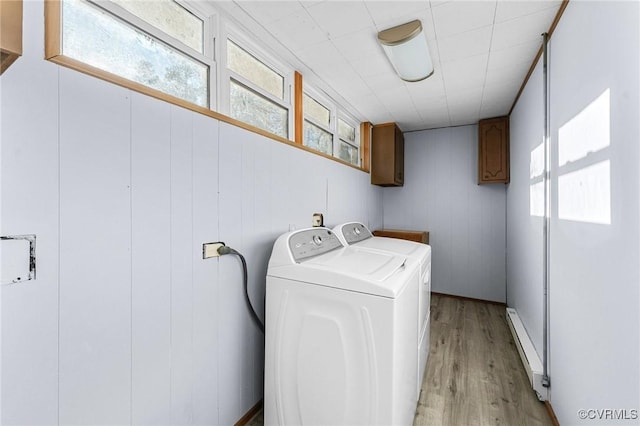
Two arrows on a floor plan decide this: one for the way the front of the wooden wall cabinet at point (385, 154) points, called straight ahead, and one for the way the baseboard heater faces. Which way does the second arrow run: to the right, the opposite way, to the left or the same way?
the opposite way

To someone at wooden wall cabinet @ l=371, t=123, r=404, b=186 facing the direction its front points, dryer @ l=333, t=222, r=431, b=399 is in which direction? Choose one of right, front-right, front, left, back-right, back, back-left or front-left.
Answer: right

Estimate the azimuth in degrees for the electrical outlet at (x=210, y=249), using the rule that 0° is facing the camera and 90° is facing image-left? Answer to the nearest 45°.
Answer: approximately 315°

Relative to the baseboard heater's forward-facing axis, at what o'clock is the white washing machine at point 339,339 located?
The white washing machine is roughly at 10 o'clock from the baseboard heater.

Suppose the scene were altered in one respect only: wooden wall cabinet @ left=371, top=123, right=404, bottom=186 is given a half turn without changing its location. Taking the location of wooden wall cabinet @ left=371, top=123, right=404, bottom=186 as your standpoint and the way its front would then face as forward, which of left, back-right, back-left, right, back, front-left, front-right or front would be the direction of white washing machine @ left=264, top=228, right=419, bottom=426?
left

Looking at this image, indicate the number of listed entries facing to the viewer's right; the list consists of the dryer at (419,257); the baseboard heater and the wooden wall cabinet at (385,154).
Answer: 2

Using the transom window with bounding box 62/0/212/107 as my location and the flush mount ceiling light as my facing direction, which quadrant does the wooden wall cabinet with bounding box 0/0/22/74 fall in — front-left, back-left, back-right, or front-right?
back-right

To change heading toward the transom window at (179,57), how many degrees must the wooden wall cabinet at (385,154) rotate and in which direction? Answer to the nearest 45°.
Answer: approximately 90° to its right

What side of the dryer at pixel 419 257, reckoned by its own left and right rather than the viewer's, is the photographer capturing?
right

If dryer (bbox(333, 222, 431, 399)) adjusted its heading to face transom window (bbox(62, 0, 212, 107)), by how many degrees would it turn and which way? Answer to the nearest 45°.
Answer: approximately 135° to its right

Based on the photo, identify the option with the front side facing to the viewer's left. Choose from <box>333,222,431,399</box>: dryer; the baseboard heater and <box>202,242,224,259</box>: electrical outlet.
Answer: the baseboard heater

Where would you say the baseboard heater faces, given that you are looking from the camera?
facing to the left of the viewer

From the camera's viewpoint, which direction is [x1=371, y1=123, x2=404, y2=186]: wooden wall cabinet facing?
to the viewer's right
